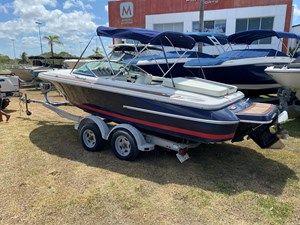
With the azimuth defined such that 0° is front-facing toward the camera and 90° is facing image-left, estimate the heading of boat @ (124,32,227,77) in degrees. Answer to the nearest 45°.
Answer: approximately 90°

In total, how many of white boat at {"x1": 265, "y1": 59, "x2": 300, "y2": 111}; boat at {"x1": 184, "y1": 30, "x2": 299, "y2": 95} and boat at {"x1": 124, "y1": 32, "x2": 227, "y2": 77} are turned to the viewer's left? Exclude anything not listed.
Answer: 3

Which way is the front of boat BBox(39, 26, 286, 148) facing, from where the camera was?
facing away from the viewer and to the left of the viewer

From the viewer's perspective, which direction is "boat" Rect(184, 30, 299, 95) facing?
to the viewer's left

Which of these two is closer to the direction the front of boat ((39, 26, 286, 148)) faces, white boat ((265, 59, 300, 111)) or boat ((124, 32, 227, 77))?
the boat

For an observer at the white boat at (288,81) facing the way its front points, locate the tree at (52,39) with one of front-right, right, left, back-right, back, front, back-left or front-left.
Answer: front-right

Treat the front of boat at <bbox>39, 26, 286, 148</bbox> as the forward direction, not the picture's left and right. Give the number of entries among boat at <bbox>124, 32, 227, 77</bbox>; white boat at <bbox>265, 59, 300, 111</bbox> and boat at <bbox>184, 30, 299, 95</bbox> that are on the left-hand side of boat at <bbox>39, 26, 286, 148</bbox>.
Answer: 0

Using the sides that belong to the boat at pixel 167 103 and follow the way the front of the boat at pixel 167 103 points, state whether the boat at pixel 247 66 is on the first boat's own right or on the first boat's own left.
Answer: on the first boat's own right

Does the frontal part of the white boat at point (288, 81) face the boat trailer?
no

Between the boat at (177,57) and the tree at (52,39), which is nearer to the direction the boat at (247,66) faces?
the boat

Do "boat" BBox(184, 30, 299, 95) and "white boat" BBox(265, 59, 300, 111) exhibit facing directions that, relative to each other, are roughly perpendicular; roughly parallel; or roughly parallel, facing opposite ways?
roughly parallel

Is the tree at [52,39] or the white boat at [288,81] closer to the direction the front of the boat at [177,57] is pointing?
the tree

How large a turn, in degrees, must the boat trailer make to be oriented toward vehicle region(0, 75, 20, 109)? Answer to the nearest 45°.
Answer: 0° — it already faces it
